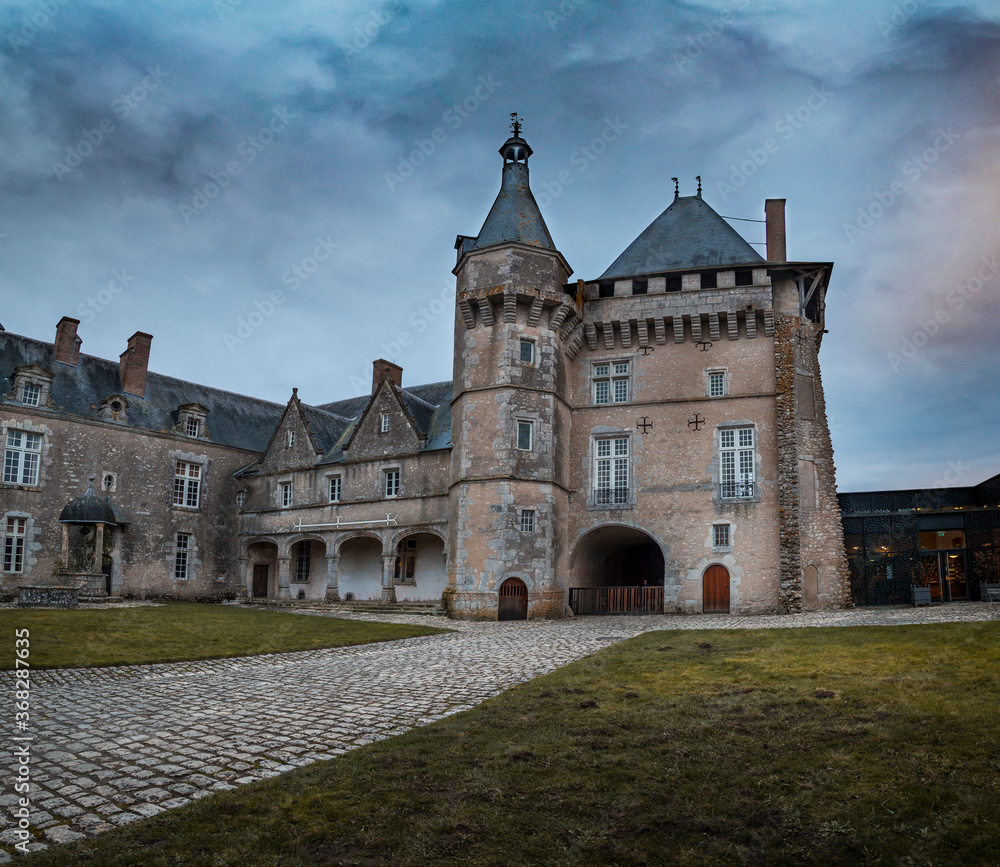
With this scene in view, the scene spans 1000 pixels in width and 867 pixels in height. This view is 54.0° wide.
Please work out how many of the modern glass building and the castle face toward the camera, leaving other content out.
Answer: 2

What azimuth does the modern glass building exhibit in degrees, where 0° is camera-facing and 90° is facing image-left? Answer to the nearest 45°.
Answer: approximately 0°

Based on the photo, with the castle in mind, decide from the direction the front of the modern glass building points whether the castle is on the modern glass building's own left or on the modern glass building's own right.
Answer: on the modern glass building's own right

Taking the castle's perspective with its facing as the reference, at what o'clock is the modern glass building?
The modern glass building is roughly at 9 o'clock from the castle.
